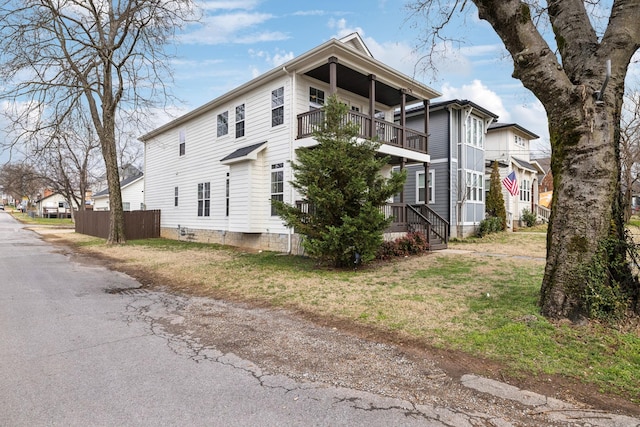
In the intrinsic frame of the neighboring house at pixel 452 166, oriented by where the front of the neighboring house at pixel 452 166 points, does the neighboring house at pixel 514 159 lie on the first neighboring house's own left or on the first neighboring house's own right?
on the first neighboring house's own left

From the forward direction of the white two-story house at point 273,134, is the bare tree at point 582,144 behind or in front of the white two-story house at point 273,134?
in front

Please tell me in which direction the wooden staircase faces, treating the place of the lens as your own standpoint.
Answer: facing the viewer and to the right of the viewer

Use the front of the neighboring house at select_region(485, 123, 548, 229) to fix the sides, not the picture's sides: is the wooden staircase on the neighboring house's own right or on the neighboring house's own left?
on the neighboring house's own right

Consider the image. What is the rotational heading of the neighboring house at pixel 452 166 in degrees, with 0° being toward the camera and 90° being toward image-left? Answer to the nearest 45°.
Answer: approximately 315°

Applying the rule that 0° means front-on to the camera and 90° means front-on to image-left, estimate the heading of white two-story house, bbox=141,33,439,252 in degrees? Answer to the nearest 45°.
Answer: approximately 315°

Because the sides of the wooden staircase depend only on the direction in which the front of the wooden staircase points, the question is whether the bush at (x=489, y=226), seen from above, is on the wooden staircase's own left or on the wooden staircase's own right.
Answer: on the wooden staircase's own left

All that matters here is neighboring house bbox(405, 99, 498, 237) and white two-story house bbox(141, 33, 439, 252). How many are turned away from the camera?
0
